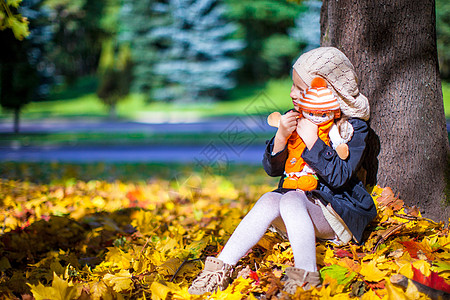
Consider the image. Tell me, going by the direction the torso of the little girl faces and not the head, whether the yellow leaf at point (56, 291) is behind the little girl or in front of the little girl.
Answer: in front

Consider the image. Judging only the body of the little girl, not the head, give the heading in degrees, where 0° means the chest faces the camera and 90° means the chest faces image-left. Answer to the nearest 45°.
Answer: approximately 45°

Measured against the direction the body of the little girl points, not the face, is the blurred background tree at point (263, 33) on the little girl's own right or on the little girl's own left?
on the little girl's own right

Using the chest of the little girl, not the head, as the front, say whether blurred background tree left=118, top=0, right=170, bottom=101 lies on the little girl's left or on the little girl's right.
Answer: on the little girl's right

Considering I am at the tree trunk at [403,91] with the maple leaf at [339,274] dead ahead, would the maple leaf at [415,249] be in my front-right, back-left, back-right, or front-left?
front-left

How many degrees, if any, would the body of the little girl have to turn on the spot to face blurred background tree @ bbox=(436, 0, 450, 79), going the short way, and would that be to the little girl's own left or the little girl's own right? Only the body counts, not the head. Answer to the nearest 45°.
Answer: approximately 135° to the little girl's own right
